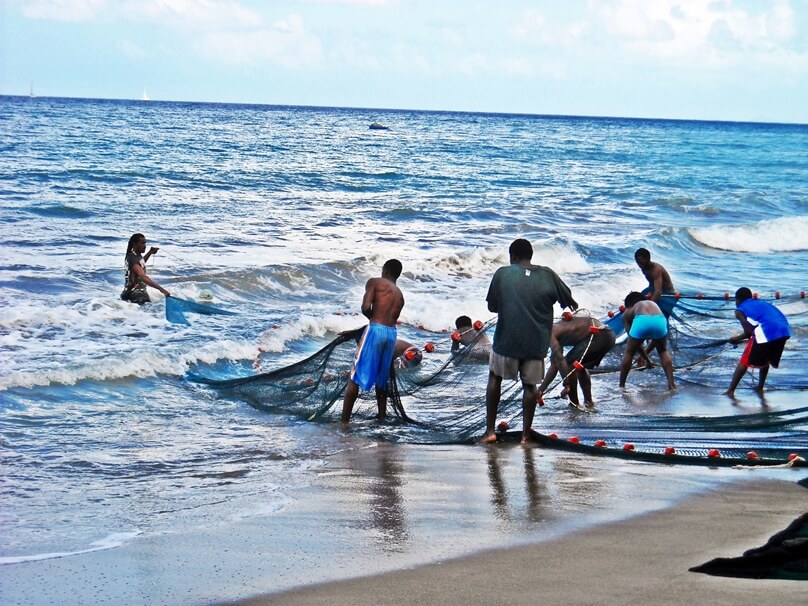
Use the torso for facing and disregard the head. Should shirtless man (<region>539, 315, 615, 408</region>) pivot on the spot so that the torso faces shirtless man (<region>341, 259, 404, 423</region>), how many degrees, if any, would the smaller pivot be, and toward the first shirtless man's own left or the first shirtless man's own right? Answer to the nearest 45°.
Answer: approximately 45° to the first shirtless man's own left

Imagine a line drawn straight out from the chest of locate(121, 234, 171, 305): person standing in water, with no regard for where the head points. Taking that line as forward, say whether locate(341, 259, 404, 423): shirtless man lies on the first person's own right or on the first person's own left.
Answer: on the first person's own right

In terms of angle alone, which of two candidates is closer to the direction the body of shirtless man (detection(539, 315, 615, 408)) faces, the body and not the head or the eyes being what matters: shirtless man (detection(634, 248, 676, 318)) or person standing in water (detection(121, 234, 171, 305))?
the person standing in water

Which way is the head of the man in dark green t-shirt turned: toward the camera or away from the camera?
away from the camera

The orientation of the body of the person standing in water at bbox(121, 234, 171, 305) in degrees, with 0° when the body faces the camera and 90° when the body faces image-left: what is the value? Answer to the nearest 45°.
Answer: approximately 270°

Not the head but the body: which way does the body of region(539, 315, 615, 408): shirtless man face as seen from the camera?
to the viewer's left

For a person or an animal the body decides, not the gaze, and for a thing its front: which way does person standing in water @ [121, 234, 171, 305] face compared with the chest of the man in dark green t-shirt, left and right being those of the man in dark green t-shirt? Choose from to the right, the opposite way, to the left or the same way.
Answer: to the right

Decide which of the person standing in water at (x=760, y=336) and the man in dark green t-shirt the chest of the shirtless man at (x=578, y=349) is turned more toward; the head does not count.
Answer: the man in dark green t-shirt

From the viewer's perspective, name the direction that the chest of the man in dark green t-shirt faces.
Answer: away from the camera

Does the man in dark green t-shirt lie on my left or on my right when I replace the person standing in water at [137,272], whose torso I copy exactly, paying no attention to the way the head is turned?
on my right

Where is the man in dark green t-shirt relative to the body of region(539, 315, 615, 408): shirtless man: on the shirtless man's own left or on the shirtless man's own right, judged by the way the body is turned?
on the shirtless man's own left

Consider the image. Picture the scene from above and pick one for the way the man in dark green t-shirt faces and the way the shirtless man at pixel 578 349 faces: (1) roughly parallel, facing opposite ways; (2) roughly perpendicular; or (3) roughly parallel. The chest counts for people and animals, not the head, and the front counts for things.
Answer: roughly perpendicular

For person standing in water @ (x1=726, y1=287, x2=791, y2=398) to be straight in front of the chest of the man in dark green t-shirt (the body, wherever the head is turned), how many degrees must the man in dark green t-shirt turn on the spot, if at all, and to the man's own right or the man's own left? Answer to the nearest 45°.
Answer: approximately 45° to the man's own right

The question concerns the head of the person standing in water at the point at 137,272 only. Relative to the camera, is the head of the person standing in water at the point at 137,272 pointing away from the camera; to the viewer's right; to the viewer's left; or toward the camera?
to the viewer's right

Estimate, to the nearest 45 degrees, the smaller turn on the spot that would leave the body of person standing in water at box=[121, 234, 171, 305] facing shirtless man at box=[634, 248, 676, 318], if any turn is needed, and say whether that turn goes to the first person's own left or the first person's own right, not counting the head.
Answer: approximately 45° to the first person's own right
